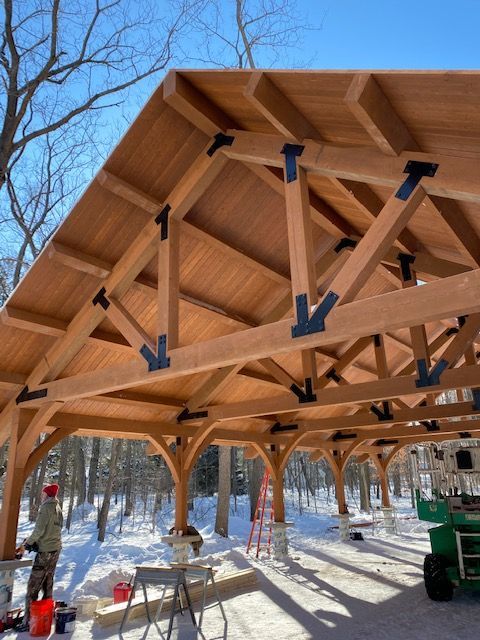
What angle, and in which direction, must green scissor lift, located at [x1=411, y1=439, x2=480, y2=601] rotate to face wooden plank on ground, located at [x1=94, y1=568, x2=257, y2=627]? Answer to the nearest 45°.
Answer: approximately 45° to its right

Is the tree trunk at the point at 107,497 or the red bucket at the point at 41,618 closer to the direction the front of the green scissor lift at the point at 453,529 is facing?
the red bucket

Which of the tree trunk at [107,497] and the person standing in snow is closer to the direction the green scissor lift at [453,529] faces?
the person standing in snow

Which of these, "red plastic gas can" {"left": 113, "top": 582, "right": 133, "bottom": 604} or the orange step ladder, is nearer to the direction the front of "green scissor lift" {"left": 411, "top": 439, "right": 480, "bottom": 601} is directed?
the red plastic gas can

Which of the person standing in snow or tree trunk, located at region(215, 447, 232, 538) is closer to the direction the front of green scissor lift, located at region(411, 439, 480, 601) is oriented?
the person standing in snow
